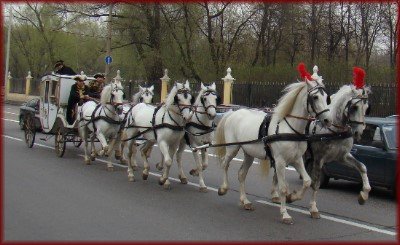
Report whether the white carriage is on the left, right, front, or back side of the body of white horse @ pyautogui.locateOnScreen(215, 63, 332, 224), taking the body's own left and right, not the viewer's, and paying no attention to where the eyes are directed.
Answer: back

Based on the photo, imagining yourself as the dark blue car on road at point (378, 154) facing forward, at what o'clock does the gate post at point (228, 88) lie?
The gate post is roughly at 7 o'clock from the dark blue car on road.

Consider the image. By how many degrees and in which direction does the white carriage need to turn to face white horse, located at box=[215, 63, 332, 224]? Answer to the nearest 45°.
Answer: approximately 45° to its right

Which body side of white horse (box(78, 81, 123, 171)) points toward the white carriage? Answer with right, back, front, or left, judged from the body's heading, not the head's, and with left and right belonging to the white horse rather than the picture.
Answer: back

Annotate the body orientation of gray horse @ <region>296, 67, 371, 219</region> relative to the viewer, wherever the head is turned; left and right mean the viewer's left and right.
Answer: facing the viewer and to the right of the viewer

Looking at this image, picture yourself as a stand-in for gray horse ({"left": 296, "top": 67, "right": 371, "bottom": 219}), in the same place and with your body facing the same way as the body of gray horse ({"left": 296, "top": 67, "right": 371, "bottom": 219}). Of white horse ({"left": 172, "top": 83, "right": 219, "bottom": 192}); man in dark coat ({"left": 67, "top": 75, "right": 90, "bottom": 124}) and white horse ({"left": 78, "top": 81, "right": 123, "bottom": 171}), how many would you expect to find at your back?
3

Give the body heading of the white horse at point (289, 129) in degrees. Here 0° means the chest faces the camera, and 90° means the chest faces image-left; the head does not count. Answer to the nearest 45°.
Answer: approximately 315°

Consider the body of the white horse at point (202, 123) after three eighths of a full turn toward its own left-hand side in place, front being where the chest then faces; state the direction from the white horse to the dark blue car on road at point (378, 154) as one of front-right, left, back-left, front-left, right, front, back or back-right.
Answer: right

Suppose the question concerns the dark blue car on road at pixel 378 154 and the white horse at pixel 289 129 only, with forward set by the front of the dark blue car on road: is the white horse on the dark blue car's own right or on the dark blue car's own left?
on the dark blue car's own right

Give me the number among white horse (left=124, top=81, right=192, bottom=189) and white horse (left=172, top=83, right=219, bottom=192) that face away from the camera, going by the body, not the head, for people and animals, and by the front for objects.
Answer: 0

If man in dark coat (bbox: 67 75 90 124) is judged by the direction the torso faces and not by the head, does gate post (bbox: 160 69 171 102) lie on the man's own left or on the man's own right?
on the man's own left

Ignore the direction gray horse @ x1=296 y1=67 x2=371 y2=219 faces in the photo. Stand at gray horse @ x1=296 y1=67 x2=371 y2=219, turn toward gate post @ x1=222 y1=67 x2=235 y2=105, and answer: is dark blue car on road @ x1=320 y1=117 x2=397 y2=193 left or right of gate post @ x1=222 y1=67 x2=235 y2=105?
right

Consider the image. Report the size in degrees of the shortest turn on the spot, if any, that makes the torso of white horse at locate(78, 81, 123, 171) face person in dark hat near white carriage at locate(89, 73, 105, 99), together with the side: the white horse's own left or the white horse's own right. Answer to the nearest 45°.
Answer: approximately 135° to the white horse's own left
